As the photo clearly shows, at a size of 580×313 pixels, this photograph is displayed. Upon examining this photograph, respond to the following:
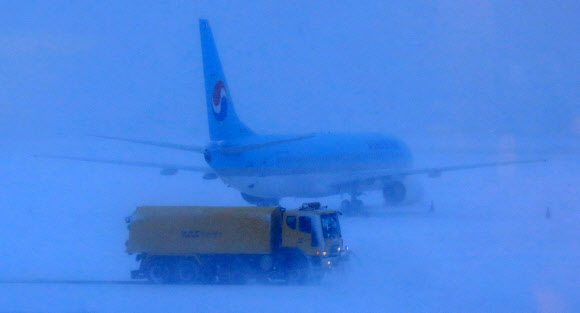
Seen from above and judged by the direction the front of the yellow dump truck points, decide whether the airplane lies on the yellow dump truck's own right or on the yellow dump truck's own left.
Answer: on the yellow dump truck's own left

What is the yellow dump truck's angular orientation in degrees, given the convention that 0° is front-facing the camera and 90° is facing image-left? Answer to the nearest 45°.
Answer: approximately 315°
